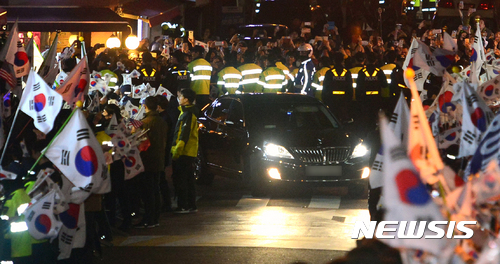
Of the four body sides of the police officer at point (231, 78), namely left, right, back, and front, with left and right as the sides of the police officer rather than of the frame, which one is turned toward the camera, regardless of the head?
back

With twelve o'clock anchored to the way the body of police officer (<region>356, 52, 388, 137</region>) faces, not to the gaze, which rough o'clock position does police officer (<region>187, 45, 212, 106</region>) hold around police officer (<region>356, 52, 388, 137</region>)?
police officer (<region>187, 45, 212, 106</region>) is roughly at 9 o'clock from police officer (<region>356, 52, 388, 137</region>).

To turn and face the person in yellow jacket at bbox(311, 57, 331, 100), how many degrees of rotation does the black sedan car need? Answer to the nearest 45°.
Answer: approximately 135° to its left

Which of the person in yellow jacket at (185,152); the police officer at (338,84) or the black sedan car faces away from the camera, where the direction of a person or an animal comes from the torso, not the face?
the police officer

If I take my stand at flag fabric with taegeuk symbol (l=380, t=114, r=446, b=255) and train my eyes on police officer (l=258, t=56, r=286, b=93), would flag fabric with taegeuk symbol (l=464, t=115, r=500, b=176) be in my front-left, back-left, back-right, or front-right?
front-right

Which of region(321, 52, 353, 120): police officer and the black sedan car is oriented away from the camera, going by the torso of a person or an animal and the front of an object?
the police officer

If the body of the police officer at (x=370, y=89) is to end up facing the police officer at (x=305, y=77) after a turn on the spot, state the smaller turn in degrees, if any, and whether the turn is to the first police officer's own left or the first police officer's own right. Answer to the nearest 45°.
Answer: approximately 45° to the first police officer's own left

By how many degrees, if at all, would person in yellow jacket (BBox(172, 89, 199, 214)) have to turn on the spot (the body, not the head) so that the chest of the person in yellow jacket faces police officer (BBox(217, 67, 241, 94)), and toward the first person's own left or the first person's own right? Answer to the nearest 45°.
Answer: approximately 90° to the first person's own right

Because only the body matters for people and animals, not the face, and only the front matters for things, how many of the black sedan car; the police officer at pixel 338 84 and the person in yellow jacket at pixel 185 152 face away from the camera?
1

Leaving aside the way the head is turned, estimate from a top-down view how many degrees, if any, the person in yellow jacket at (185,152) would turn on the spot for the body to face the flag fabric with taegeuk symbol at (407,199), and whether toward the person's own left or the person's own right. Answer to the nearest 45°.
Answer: approximately 90° to the person's own left

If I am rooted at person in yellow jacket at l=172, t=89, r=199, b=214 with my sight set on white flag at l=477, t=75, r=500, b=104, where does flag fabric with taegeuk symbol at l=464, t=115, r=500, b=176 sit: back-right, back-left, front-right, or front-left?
front-right
